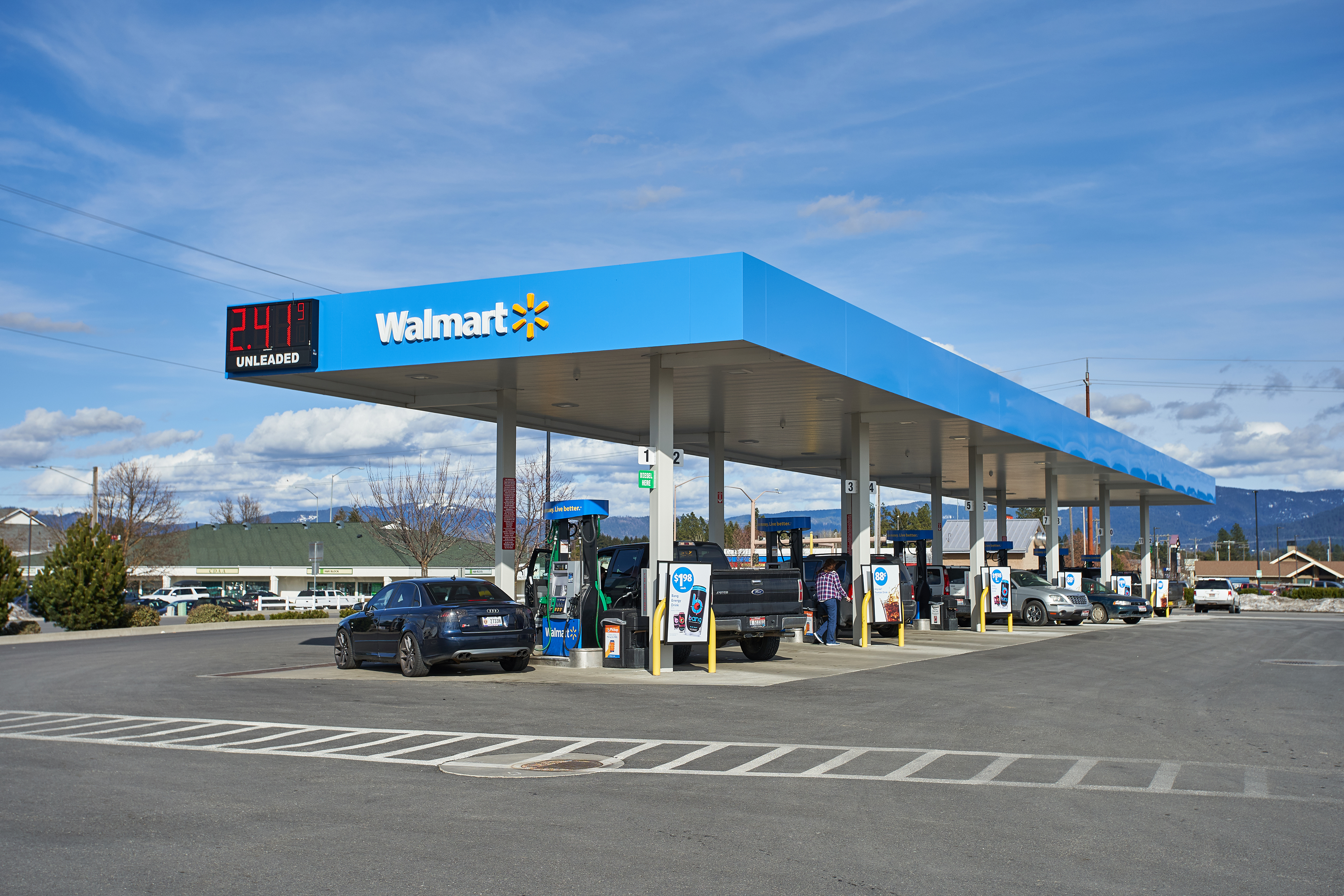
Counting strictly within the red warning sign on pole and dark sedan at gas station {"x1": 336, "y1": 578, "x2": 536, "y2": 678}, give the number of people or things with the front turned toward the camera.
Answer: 1

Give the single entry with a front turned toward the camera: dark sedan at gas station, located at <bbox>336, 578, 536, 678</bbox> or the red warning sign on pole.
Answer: the red warning sign on pole

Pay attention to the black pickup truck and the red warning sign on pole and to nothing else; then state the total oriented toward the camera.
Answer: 1

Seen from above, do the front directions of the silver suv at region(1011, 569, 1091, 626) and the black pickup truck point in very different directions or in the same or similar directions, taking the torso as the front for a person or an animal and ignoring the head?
very different directions

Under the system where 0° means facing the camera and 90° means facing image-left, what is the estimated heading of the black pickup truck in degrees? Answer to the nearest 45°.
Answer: approximately 135°

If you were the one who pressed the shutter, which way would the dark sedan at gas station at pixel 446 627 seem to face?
facing away from the viewer and to the left of the viewer

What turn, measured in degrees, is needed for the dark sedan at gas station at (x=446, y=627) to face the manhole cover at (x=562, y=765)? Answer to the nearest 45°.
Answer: approximately 135° to its left

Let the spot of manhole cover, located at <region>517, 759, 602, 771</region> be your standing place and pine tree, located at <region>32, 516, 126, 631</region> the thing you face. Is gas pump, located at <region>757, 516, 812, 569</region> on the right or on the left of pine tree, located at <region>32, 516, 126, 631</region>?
right

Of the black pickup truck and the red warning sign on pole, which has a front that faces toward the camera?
the red warning sign on pole

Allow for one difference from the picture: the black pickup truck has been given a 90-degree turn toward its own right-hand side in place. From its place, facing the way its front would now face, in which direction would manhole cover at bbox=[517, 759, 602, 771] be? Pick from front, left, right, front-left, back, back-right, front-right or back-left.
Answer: back-right

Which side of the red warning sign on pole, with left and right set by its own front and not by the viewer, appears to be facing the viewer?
front

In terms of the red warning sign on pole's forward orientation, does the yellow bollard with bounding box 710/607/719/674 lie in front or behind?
in front

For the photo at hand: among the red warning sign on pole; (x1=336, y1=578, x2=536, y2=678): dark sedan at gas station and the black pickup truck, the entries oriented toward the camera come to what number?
1
